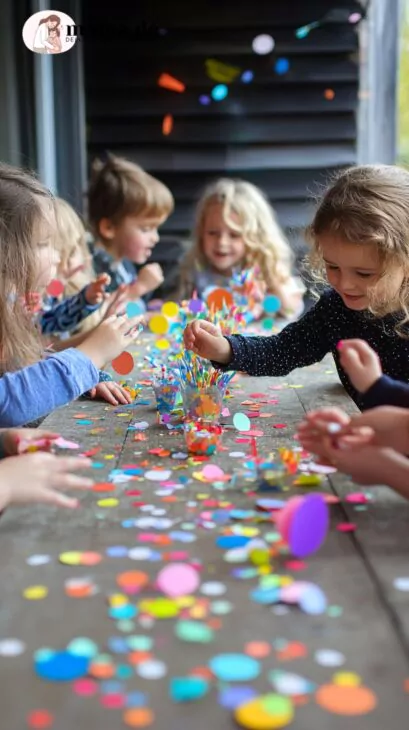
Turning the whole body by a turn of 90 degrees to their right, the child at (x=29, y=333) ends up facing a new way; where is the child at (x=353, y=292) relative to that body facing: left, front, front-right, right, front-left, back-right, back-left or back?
left

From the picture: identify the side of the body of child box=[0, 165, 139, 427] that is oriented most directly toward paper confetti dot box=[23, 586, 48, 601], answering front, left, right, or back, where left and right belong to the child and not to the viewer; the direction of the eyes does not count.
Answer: right

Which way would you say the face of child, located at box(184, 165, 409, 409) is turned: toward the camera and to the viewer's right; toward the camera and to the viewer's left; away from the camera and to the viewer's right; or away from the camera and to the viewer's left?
toward the camera and to the viewer's left

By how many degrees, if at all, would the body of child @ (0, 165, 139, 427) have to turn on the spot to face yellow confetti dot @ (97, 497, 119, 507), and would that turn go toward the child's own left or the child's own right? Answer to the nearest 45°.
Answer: approximately 90° to the child's own right

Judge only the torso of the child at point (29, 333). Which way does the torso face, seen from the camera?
to the viewer's right

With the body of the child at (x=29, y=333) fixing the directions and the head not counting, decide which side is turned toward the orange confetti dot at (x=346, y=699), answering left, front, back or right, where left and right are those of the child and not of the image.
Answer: right

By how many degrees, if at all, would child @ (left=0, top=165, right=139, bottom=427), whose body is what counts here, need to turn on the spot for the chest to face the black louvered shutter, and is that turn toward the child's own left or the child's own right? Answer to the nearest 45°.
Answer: approximately 90° to the child's own left

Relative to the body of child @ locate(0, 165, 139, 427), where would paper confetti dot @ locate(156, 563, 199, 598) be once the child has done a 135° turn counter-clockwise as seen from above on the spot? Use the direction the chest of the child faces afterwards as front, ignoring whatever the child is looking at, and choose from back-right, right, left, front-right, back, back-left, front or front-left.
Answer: back-left

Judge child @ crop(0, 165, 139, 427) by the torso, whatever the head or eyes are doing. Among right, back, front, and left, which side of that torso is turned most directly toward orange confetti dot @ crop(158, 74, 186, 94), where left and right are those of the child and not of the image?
left

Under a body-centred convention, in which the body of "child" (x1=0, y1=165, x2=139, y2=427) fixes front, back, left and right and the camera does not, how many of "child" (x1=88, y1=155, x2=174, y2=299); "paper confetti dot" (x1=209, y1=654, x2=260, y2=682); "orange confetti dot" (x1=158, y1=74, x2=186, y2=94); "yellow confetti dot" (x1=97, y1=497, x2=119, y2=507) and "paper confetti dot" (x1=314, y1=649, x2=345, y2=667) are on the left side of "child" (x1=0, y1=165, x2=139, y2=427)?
2

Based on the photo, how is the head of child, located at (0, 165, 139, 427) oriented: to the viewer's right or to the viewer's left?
to the viewer's right

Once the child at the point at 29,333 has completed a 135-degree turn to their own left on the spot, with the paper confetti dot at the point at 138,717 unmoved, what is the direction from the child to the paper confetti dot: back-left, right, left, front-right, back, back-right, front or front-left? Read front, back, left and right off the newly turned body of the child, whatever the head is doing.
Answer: back-left

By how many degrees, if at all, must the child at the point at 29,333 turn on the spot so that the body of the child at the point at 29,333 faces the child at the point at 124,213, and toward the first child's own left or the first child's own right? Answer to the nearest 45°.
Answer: approximately 90° to the first child's own left
